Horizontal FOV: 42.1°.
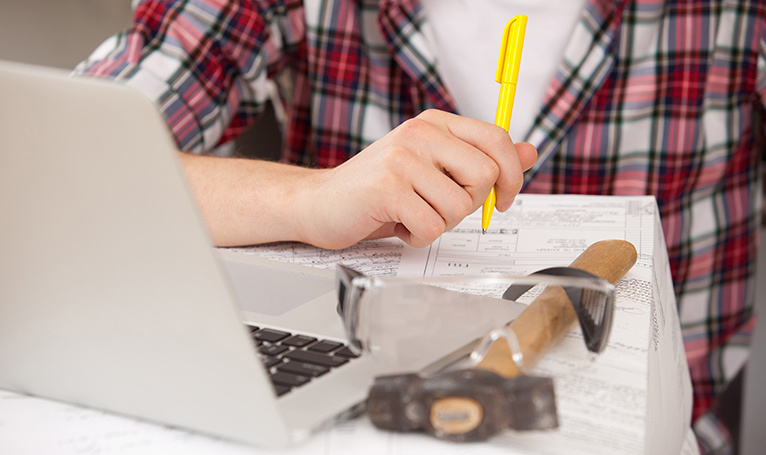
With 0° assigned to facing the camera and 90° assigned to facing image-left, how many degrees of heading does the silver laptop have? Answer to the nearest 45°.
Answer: approximately 225°
